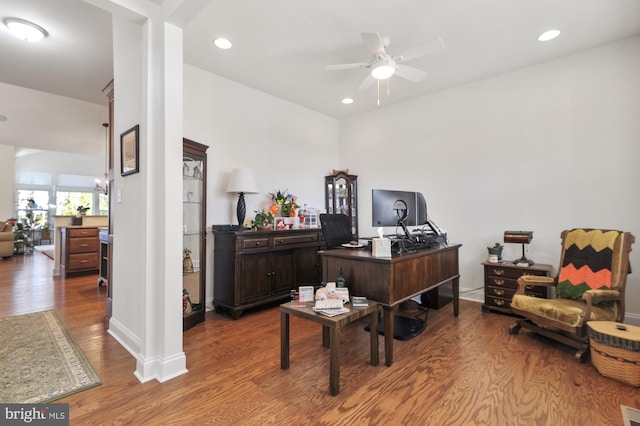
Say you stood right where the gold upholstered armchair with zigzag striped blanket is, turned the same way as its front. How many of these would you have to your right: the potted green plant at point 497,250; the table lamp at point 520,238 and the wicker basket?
2

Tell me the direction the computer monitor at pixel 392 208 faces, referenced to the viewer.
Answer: facing away from the viewer and to the left of the viewer

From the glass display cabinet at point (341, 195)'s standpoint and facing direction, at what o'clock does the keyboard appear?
The keyboard is roughly at 12 o'clock from the glass display cabinet.

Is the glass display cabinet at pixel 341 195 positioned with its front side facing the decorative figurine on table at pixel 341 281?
yes

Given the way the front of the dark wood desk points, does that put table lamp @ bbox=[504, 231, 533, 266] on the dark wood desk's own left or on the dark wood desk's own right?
on the dark wood desk's own right

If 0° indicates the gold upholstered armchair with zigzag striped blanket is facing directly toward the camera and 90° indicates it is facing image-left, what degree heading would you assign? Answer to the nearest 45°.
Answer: approximately 45°
